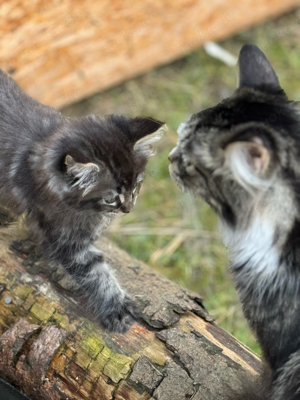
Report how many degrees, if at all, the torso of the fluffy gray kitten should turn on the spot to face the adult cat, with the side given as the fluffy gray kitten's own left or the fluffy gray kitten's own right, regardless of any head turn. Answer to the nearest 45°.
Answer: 0° — it already faces it

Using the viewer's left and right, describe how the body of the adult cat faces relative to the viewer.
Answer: facing to the left of the viewer

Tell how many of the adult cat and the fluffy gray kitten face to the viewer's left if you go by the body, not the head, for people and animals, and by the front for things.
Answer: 1

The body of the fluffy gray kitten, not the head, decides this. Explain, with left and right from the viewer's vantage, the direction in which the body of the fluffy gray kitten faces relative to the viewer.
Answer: facing the viewer and to the right of the viewer

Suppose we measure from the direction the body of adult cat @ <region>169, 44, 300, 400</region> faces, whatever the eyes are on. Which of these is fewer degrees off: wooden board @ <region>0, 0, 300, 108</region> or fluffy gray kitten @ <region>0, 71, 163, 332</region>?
the fluffy gray kitten

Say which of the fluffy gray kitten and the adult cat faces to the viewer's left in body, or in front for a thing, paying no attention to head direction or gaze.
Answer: the adult cat

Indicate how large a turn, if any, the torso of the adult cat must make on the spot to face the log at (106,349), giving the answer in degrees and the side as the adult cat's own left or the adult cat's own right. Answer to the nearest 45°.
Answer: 0° — it already faces it
